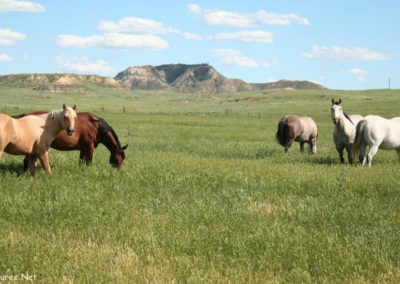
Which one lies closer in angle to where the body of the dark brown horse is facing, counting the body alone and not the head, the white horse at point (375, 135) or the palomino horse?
the white horse

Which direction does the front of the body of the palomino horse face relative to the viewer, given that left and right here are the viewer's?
facing to the right of the viewer

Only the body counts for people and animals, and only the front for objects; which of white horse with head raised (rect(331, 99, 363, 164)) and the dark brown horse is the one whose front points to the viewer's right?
the dark brown horse

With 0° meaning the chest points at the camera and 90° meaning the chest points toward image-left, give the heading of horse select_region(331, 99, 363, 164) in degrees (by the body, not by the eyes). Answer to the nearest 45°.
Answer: approximately 45°

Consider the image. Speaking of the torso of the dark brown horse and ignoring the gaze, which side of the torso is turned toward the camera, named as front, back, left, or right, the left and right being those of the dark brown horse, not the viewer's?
right
